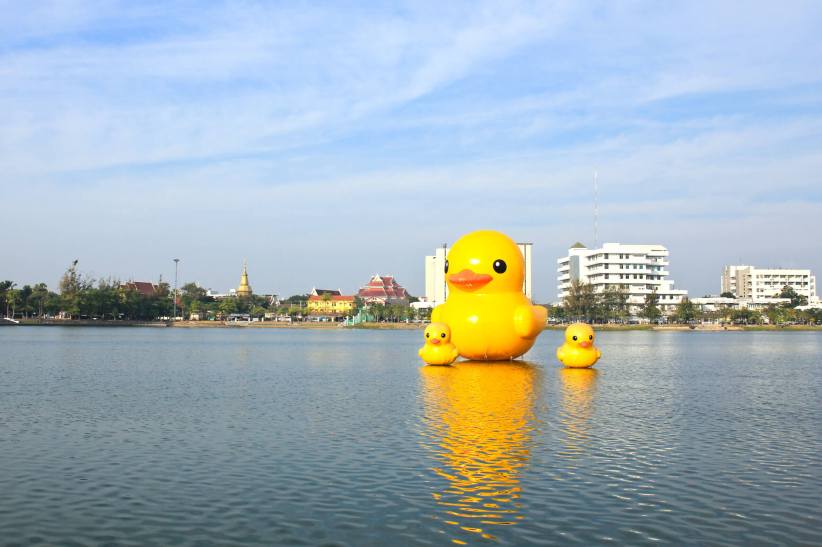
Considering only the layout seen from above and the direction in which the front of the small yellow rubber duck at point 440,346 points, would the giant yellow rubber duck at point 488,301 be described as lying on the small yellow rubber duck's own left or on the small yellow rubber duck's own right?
on the small yellow rubber duck's own left

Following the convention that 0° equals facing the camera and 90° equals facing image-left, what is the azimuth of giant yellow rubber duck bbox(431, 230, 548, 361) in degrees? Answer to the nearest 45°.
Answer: approximately 45°

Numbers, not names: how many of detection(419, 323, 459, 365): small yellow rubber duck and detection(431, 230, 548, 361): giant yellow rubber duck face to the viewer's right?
0

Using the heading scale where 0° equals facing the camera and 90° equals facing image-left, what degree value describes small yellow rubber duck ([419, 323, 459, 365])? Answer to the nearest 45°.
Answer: approximately 0°

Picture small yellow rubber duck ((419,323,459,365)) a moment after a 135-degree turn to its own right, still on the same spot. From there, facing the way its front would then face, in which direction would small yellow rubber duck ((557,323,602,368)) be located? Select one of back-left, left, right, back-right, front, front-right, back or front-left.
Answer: back-right
